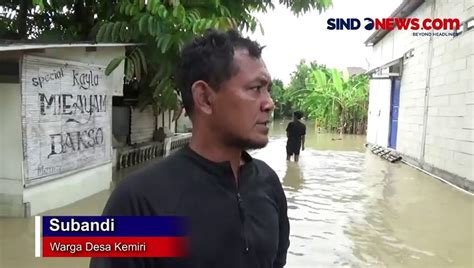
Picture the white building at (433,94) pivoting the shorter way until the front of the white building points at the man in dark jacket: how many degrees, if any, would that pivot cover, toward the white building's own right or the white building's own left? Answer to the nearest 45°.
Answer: approximately 45° to the white building's own left

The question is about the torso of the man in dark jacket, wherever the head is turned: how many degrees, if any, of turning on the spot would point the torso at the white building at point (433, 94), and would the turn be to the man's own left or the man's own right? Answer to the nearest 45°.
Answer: approximately 90° to the man's own left

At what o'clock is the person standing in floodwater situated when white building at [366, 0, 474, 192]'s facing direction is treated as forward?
The person standing in floodwater is roughly at 1 o'clock from the white building.

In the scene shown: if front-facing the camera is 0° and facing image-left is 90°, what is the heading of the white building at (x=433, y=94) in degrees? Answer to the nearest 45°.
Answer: approximately 45°
